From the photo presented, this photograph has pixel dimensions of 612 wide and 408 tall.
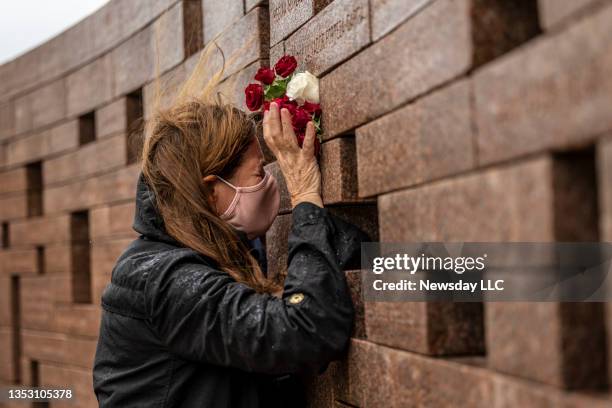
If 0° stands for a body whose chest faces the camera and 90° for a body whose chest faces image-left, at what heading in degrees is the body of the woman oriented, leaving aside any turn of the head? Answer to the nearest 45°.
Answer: approximately 270°

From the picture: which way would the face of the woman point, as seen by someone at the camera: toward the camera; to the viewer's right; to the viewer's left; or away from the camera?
to the viewer's right
